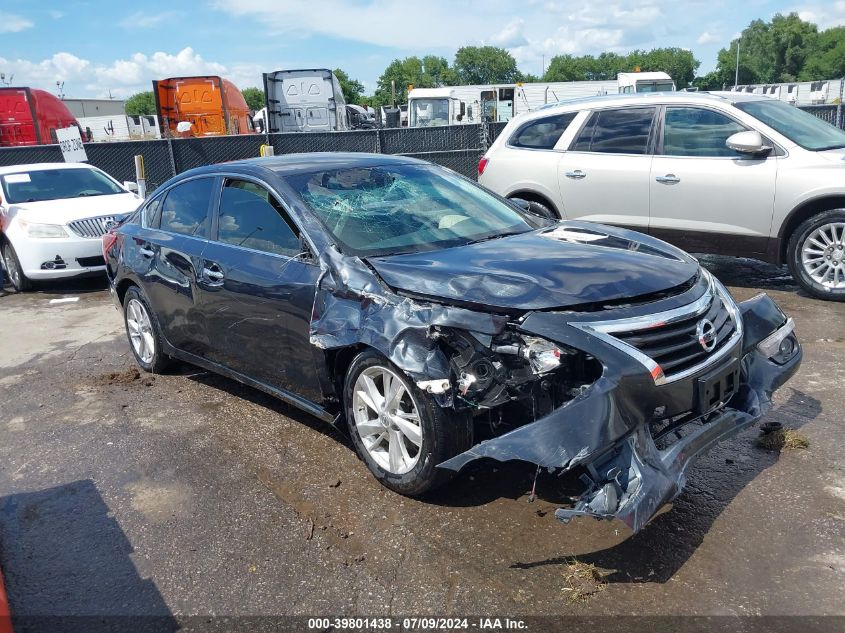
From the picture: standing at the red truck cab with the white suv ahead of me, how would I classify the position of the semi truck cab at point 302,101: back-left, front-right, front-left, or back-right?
front-left

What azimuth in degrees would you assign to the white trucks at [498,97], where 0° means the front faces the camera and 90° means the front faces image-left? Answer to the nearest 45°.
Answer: approximately 45°

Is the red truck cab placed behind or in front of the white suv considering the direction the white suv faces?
behind

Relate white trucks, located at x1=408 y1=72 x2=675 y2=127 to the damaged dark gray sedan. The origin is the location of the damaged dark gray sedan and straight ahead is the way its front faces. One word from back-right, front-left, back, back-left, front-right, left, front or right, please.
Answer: back-left

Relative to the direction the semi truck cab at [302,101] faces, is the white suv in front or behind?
behind

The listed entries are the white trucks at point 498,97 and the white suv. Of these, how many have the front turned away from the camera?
0

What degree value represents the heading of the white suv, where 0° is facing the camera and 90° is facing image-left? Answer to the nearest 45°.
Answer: approximately 315°
